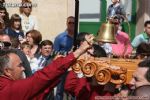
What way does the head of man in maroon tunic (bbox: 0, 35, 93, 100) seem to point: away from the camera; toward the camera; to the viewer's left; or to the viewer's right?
to the viewer's right

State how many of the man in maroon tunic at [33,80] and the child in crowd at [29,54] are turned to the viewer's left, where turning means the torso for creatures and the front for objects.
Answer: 0

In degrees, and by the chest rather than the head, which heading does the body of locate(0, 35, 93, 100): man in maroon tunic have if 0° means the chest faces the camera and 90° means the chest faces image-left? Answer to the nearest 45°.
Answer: approximately 270°

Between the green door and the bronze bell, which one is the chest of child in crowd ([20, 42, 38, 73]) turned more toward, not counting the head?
the bronze bell

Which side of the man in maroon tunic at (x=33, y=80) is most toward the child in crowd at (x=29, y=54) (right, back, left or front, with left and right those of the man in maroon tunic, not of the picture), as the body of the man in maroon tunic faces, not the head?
left

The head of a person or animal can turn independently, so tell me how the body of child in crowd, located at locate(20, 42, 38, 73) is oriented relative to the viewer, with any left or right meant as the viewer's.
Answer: facing the viewer and to the right of the viewer
